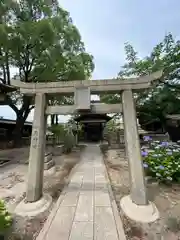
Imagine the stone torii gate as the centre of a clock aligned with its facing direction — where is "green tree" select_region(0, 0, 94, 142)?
The green tree is roughly at 5 o'clock from the stone torii gate.

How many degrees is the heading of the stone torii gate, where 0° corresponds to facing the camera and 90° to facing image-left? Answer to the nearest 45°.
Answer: approximately 0°

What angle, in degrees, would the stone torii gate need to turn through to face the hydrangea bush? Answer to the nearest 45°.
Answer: approximately 135° to its left

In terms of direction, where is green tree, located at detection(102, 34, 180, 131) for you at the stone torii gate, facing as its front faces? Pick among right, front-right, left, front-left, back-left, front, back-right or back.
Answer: back-left

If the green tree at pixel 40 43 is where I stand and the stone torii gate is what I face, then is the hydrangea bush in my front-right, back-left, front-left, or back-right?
front-left

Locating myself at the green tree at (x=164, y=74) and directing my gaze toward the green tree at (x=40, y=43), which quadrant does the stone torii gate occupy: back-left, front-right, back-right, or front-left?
front-left
